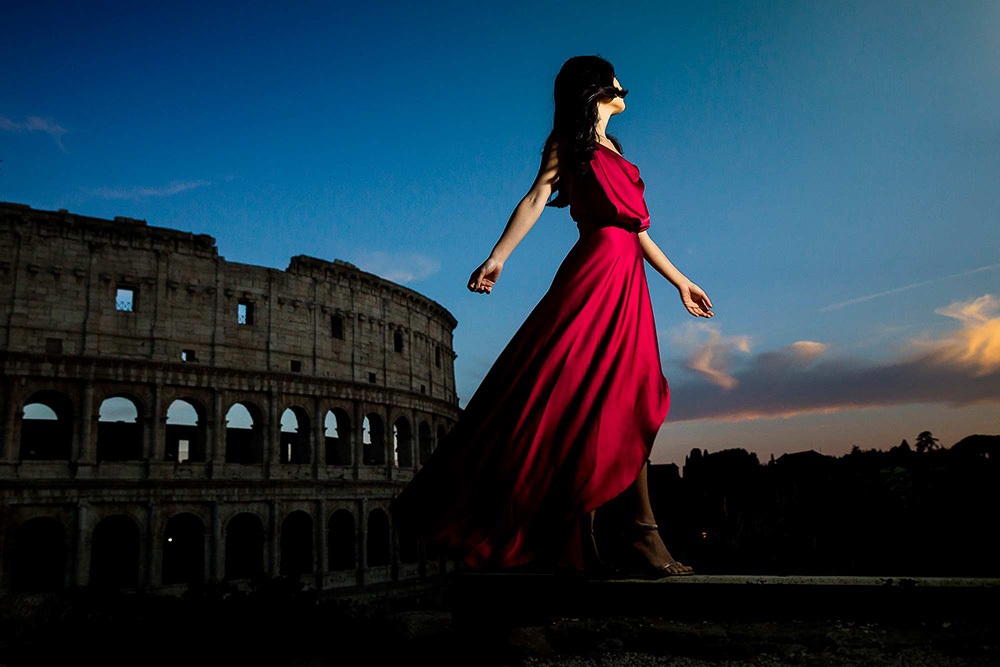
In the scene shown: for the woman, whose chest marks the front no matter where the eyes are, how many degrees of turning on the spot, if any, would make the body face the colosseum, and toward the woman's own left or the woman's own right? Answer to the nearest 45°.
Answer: approximately 135° to the woman's own left

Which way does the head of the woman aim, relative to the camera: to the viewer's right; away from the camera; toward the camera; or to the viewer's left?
to the viewer's right

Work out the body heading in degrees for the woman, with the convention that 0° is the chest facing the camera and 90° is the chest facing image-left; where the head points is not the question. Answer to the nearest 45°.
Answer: approximately 270°
